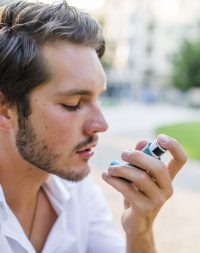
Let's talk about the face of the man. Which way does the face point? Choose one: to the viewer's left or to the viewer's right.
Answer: to the viewer's right

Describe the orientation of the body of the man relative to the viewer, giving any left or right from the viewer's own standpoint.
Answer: facing the viewer and to the right of the viewer
